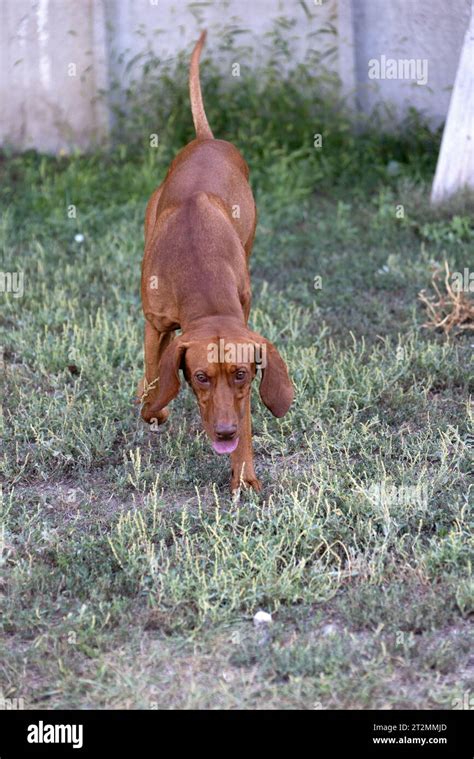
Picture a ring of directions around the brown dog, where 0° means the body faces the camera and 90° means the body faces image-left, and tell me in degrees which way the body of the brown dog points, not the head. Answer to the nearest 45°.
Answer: approximately 0°

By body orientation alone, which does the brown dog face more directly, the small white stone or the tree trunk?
the small white stone

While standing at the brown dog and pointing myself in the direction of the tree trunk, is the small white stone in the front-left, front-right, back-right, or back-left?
back-right

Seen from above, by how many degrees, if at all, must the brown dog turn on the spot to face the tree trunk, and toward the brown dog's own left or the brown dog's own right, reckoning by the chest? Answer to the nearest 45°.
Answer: approximately 135° to the brown dog's own left

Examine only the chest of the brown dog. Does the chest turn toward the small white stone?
yes
